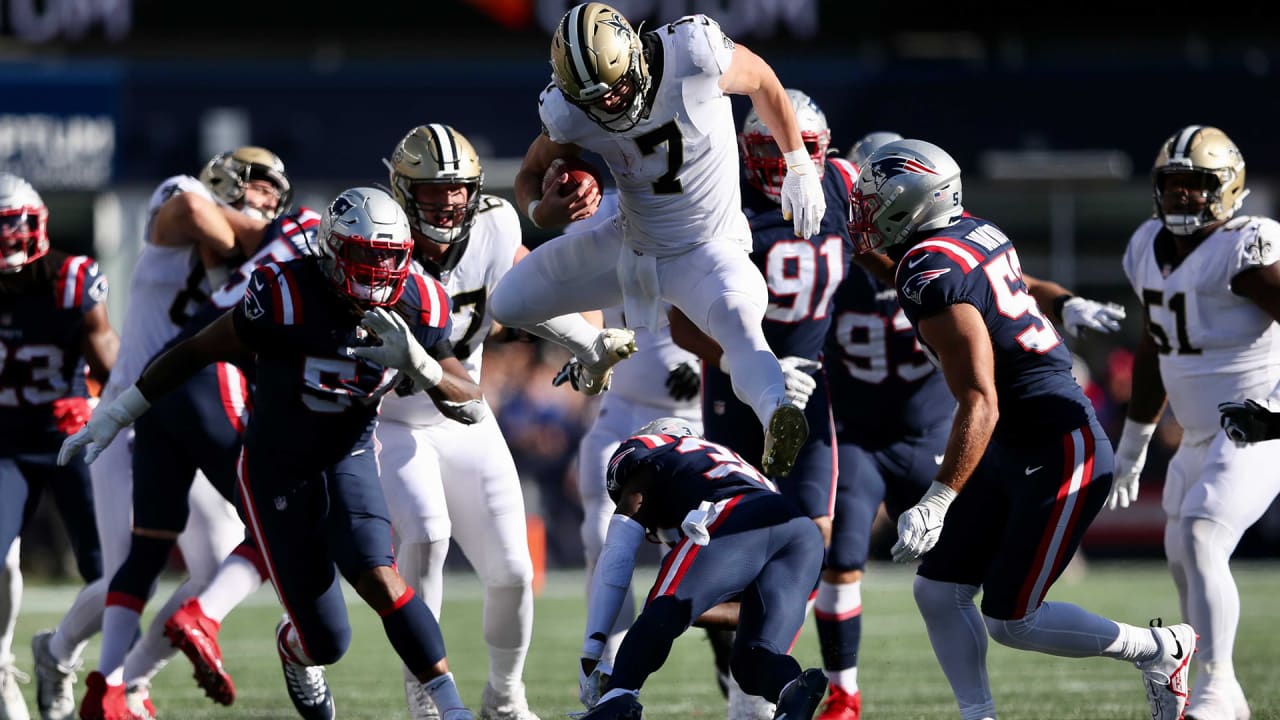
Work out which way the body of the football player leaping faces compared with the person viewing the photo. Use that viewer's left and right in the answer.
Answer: facing the viewer

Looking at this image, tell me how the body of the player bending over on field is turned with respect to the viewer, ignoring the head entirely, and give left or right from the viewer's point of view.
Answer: facing away from the viewer and to the left of the viewer

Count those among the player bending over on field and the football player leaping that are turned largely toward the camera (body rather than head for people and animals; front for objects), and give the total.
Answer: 1
